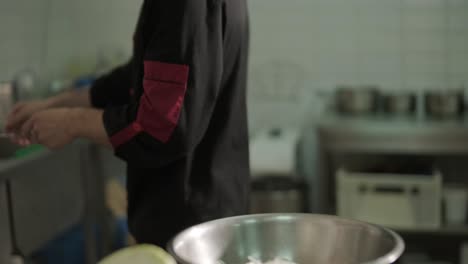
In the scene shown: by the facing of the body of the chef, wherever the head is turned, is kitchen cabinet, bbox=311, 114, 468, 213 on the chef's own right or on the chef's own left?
on the chef's own right

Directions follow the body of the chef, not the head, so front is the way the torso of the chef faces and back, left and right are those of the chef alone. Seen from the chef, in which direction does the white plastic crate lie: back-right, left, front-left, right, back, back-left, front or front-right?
back-right

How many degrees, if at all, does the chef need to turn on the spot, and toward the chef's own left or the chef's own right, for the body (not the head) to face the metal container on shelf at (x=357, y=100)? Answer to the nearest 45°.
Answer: approximately 135° to the chef's own right

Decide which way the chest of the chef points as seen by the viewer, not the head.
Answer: to the viewer's left

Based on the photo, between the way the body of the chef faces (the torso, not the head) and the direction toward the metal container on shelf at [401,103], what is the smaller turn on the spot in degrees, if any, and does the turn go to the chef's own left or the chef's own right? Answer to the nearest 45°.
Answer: approximately 135° to the chef's own right

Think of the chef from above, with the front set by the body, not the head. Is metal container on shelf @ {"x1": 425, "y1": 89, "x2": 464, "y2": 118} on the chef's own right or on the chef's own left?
on the chef's own right

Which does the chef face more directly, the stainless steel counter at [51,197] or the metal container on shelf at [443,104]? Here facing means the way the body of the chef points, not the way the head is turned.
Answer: the stainless steel counter

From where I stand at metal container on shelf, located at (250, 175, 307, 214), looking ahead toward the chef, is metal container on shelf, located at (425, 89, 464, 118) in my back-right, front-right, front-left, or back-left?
back-left
